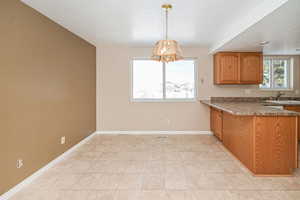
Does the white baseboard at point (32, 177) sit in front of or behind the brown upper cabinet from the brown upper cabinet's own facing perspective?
in front

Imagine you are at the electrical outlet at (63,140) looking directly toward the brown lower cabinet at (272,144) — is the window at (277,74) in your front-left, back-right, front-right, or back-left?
front-left

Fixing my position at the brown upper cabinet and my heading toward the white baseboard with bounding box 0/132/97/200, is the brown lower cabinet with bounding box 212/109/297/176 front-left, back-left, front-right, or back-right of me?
front-left

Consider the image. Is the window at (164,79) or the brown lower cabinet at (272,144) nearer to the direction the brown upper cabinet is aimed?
the brown lower cabinet

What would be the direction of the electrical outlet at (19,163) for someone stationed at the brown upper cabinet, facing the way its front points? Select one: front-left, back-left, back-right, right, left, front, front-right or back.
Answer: front-right

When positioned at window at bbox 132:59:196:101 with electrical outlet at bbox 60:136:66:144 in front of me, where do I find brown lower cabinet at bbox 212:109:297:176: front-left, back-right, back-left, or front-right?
front-left

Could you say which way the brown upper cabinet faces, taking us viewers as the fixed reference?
facing the viewer
